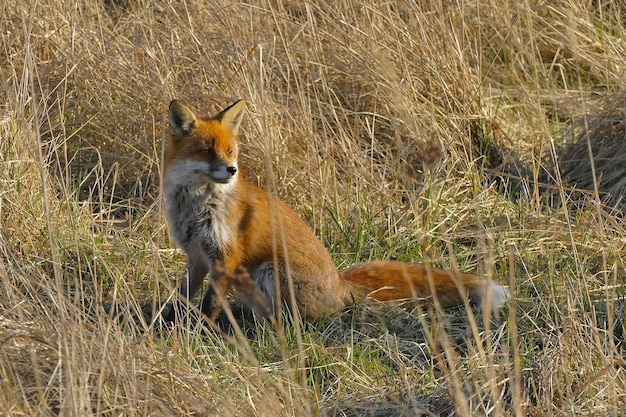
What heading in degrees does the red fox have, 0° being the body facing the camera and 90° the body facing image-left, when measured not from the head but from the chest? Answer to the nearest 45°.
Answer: approximately 45°
